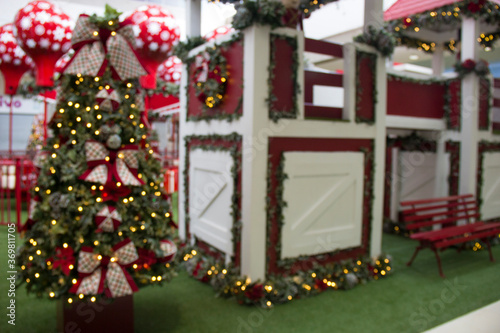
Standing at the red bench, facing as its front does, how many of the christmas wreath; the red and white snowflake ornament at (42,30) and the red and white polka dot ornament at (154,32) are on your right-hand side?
3

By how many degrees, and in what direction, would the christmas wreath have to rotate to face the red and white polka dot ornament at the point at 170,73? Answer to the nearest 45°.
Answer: approximately 135° to its right

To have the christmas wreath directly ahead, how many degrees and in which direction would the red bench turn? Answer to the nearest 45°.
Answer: approximately 90° to its right

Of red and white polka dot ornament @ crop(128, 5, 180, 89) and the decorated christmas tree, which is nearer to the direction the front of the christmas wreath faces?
the decorated christmas tree

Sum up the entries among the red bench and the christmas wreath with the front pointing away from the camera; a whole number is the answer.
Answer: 0

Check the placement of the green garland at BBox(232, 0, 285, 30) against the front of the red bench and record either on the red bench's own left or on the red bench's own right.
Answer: on the red bench's own right

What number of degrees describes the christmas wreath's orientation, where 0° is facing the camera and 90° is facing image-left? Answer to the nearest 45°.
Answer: approximately 45°

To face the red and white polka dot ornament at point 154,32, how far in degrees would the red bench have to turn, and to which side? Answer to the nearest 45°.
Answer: approximately 90° to its right

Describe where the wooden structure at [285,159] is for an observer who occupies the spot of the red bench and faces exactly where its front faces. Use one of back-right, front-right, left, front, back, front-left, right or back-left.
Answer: right
